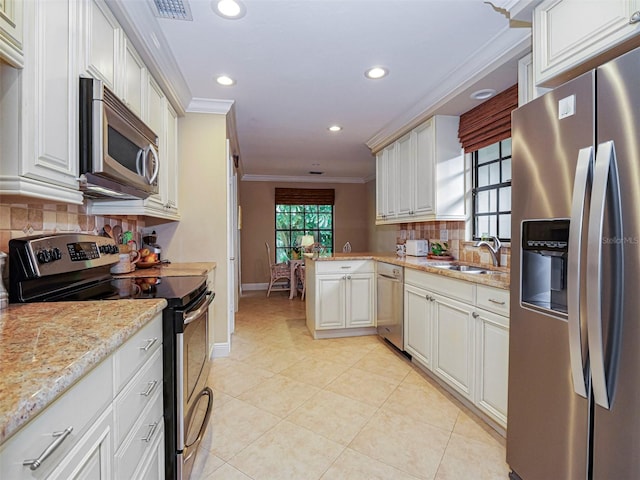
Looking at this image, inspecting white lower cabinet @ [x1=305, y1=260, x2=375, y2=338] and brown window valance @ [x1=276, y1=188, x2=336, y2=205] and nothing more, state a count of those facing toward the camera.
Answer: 2

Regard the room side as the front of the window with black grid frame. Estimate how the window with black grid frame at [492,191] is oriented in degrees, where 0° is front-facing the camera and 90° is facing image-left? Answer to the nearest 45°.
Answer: approximately 45°

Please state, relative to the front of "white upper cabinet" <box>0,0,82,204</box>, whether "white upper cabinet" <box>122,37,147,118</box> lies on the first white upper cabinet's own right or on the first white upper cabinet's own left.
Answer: on the first white upper cabinet's own left

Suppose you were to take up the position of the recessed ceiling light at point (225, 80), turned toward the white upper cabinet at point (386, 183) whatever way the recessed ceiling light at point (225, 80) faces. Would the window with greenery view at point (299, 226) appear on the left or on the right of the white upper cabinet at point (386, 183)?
left

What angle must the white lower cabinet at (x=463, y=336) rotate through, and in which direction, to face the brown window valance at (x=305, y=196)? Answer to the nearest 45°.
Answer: approximately 90° to its right

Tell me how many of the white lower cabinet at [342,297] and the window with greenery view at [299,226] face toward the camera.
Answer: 2

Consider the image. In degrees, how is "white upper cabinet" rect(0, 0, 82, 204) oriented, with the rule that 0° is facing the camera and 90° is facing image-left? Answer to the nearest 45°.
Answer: approximately 315°

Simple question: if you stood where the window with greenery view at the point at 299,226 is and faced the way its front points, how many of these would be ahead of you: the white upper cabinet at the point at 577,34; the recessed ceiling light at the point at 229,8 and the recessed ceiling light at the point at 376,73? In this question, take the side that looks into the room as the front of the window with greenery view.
3

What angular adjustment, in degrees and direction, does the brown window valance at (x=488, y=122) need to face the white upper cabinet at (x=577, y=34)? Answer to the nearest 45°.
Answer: approximately 45° to its left

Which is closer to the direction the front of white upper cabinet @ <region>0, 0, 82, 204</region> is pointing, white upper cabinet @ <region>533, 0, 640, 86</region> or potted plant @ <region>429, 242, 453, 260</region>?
the white upper cabinet
